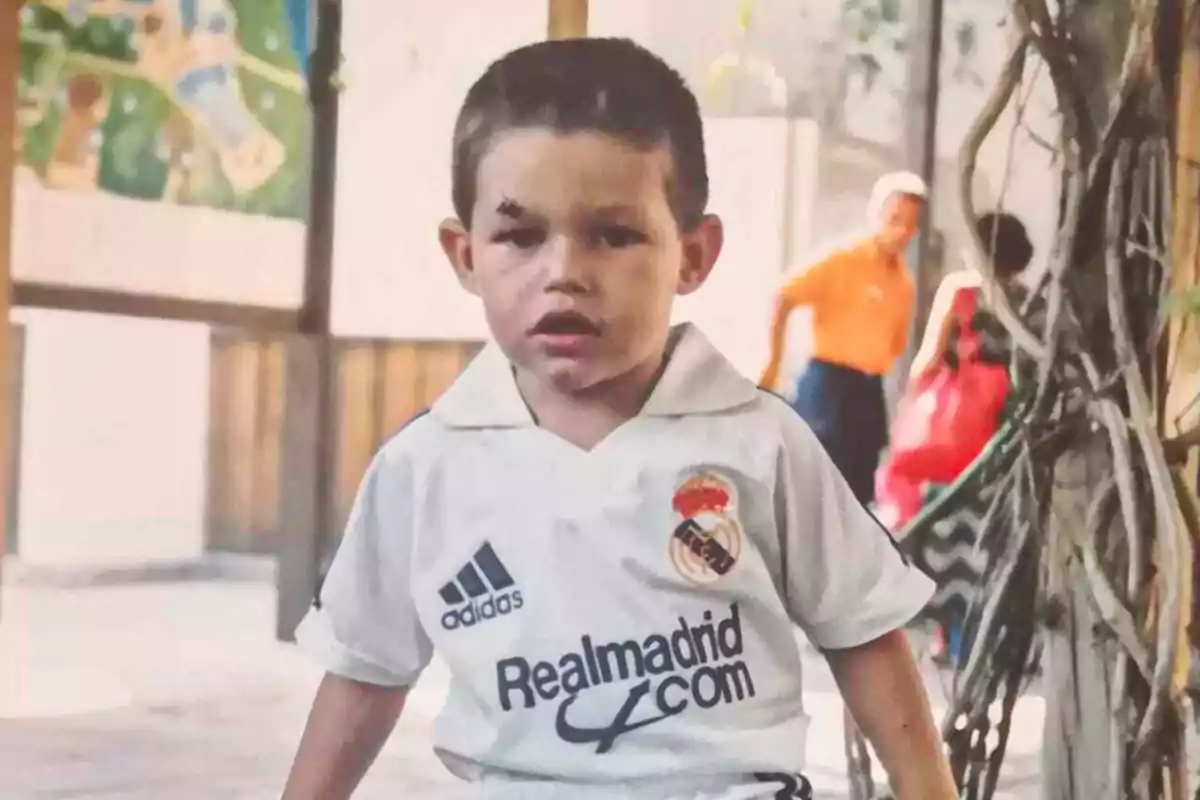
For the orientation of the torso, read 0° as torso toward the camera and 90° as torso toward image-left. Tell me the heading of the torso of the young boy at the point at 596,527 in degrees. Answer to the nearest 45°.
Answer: approximately 0°
